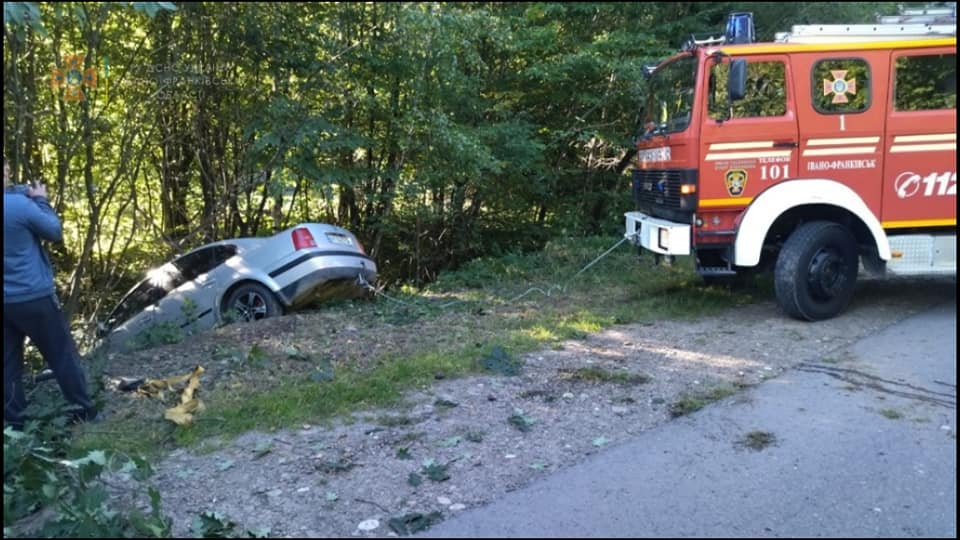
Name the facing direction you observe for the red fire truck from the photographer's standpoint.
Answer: facing the viewer and to the left of the viewer

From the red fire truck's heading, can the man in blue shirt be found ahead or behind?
ahead

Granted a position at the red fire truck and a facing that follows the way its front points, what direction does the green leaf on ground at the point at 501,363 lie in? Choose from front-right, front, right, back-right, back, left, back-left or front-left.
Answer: front

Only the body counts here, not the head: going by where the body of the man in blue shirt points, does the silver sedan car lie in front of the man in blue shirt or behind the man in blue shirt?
in front

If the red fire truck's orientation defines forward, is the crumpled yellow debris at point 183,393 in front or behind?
in front

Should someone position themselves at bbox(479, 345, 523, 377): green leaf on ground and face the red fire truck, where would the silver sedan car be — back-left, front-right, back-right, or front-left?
back-left

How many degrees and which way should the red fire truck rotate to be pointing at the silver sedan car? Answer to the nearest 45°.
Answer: approximately 45° to its right

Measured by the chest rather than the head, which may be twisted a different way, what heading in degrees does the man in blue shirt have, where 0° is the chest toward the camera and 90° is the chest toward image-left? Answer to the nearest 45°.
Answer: approximately 225°

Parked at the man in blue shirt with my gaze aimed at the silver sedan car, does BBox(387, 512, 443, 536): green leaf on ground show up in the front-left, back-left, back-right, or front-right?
back-right
